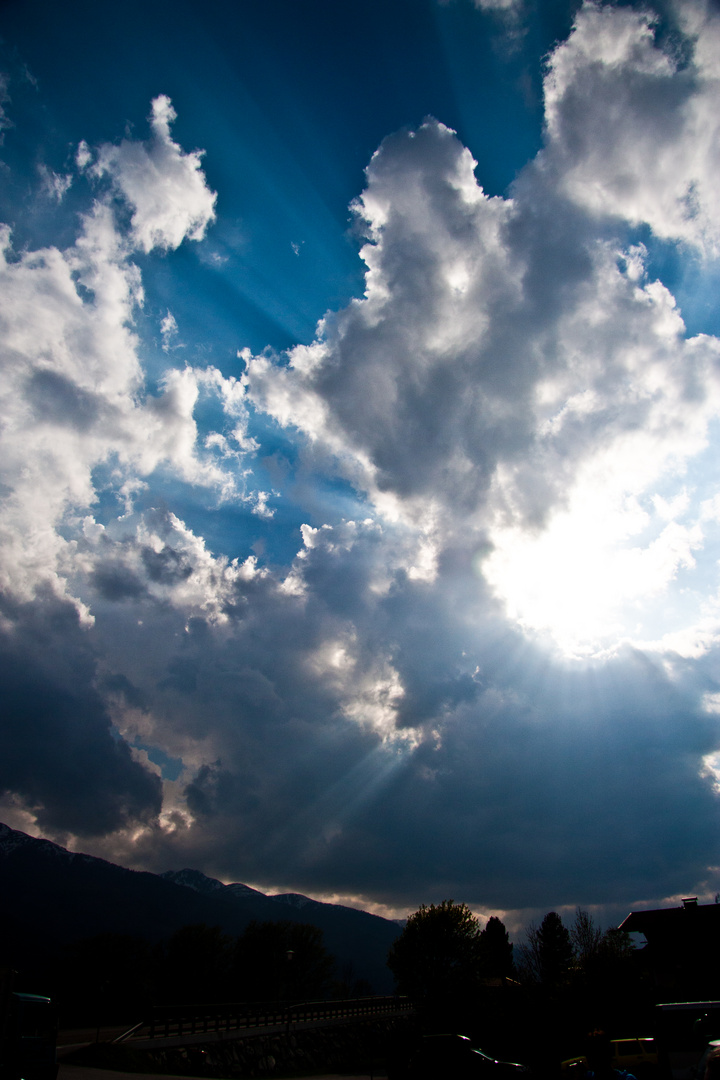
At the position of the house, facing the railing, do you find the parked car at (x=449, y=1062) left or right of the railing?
left

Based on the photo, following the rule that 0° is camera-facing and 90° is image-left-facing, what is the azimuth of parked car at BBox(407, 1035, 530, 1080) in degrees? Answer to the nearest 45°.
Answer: approximately 270°

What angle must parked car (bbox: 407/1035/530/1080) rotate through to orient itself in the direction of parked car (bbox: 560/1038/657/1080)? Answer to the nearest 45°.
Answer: approximately 45° to its left

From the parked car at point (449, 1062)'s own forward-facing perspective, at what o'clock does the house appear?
The house is roughly at 10 o'clock from the parked car.

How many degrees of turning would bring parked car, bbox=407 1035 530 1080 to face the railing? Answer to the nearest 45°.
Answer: approximately 135° to its left

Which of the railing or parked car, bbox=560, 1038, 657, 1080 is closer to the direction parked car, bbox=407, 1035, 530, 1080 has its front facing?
the parked car
